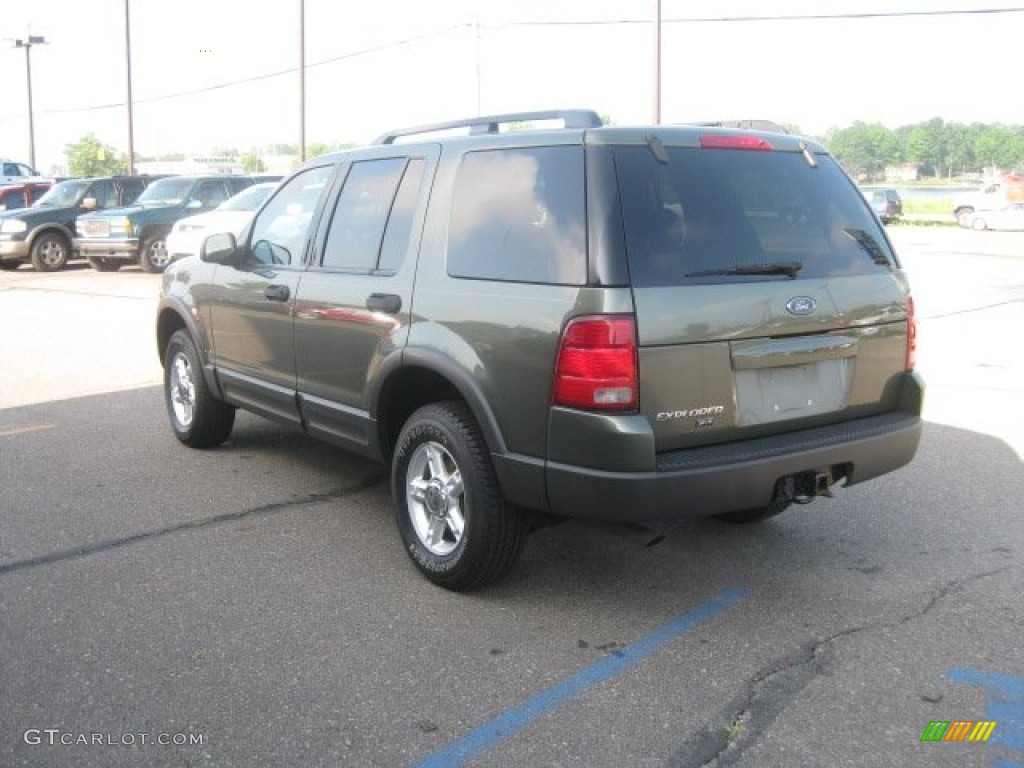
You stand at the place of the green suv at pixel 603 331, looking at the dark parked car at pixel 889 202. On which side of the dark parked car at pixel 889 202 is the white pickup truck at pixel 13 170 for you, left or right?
left

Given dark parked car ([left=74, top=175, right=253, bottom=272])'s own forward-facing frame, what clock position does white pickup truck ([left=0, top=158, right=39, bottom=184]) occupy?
The white pickup truck is roughly at 4 o'clock from the dark parked car.

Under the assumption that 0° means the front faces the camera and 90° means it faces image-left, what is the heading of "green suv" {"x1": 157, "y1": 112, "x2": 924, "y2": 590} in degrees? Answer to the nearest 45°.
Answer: approximately 135°

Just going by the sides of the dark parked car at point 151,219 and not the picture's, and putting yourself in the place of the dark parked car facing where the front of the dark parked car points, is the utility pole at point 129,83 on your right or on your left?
on your right

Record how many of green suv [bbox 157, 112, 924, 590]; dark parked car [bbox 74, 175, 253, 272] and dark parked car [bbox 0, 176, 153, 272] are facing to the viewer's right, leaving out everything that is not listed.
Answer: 0

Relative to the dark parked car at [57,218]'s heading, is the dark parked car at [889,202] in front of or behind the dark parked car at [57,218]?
behind

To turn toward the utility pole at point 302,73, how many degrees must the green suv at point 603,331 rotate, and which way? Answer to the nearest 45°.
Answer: approximately 45° to its right

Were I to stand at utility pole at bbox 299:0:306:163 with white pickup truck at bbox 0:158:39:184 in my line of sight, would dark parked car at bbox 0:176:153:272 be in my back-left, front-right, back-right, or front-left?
front-left

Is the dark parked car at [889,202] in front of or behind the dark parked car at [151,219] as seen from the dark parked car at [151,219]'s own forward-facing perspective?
behind

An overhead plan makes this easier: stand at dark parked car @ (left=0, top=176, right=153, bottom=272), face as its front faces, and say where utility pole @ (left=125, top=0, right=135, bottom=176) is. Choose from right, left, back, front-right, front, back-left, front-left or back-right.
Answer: back-right

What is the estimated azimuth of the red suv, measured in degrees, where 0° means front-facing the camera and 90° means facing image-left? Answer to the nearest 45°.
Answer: approximately 45°

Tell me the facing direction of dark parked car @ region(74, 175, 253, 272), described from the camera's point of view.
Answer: facing the viewer and to the left of the viewer

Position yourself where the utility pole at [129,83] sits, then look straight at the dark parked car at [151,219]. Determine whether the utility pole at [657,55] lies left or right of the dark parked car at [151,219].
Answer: left

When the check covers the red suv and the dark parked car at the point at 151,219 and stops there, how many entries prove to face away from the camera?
0
